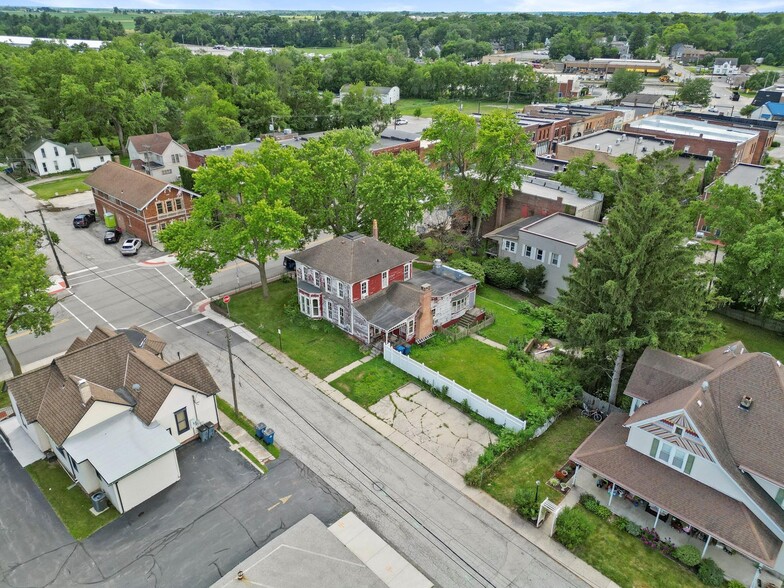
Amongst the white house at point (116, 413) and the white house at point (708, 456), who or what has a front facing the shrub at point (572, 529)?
the white house at point (708, 456)

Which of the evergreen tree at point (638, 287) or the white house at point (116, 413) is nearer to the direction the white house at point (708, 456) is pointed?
the white house

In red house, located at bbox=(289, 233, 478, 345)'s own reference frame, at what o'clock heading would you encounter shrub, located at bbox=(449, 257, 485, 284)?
The shrub is roughly at 6 o'clock from the red house.

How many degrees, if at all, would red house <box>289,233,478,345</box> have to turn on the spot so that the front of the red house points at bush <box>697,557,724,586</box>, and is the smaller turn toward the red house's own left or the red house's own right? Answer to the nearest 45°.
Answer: approximately 90° to the red house's own left

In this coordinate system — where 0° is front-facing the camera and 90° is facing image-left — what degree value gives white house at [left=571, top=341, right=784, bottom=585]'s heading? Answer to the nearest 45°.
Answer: approximately 45°

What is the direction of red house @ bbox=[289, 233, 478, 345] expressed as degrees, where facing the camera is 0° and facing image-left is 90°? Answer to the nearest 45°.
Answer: approximately 45°

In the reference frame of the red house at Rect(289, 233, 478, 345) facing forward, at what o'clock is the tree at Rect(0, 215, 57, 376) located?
The tree is roughly at 1 o'clock from the red house.

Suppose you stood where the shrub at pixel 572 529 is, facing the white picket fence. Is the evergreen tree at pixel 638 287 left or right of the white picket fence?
right

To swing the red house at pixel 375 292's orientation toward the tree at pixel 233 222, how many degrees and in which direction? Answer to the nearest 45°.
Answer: approximately 45° to its right

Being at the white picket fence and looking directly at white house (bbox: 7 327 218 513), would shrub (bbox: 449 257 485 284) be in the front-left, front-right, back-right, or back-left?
back-right

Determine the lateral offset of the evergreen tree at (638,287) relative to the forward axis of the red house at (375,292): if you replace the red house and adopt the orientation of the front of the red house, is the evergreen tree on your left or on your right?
on your left

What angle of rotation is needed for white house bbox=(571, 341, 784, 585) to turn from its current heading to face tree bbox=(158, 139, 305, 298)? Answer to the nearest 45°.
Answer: approximately 45° to its right
